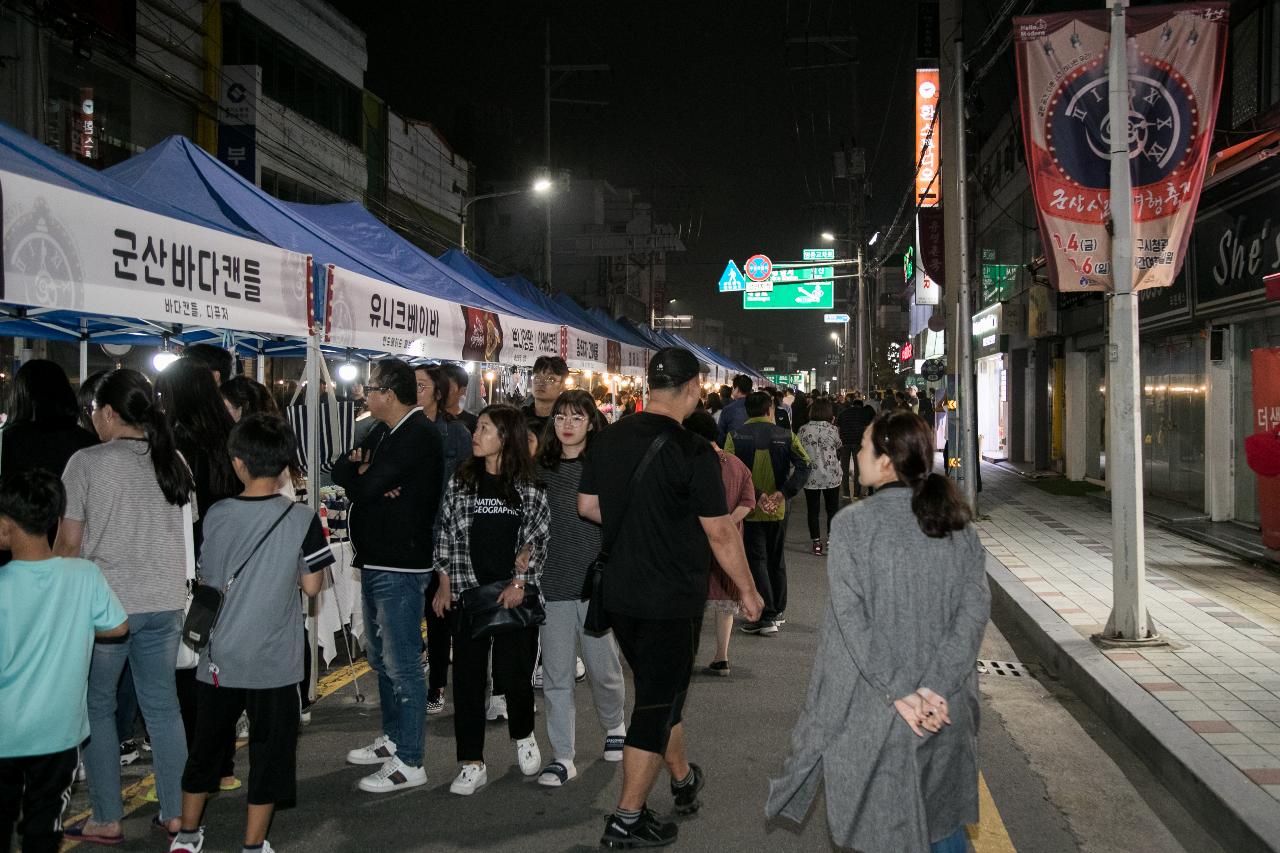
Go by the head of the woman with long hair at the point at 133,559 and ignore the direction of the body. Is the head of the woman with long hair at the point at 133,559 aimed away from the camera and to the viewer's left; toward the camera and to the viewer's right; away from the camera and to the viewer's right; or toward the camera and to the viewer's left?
away from the camera and to the viewer's left

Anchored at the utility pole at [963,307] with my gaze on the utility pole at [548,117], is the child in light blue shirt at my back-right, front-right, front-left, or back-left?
back-left

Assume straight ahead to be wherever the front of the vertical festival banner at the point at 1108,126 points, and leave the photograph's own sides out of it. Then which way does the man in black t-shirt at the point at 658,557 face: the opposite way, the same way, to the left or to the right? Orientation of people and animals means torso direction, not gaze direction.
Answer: the opposite way

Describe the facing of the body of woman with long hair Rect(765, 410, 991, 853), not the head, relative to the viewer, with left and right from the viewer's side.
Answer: facing away from the viewer and to the left of the viewer

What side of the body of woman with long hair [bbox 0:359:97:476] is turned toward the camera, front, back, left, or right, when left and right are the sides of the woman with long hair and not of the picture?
back

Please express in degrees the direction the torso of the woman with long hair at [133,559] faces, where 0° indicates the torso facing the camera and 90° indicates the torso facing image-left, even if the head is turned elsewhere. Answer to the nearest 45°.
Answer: approximately 135°

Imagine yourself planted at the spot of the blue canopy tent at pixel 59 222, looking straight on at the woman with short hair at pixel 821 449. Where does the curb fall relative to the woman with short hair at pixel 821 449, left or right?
right

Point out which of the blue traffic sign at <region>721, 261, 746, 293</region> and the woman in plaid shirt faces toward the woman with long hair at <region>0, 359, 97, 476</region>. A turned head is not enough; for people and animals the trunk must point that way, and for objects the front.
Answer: the blue traffic sign

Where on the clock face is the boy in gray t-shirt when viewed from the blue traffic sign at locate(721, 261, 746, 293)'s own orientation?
The boy in gray t-shirt is roughly at 12 o'clock from the blue traffic sign.
